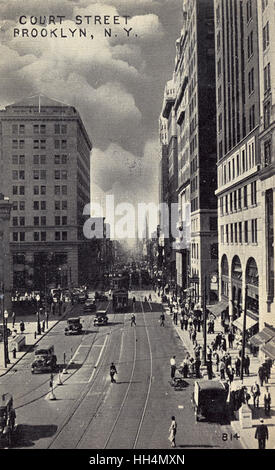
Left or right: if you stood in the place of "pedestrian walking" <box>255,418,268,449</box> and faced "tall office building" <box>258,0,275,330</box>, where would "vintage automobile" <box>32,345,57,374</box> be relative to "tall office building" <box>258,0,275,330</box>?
left

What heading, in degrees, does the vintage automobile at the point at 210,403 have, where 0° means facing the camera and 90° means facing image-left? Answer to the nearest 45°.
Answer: approximately 180°

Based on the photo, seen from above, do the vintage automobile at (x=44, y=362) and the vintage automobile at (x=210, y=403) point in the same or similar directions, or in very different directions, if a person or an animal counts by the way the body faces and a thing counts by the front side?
very different directions

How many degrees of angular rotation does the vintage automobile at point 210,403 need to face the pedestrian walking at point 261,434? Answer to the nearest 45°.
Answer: approximately 135° to its right

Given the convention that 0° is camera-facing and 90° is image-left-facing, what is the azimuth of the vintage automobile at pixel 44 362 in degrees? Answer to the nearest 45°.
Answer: approximately 45°

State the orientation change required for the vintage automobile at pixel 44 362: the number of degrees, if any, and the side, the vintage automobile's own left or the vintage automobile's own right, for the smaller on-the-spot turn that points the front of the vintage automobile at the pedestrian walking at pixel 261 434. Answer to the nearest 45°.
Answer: approximately 90° to the vintage automobile's own left

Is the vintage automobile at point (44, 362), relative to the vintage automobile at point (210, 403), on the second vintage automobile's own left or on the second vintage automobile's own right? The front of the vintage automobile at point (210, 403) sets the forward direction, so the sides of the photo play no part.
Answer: on the second vintage automobile's own left

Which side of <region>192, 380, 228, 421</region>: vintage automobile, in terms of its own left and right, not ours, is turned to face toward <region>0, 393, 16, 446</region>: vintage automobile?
left

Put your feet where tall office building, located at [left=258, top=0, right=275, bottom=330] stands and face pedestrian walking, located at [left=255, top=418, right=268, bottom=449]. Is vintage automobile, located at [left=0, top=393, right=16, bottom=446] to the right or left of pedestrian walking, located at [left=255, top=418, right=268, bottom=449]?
right

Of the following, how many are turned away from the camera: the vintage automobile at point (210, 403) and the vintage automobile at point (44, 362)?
1

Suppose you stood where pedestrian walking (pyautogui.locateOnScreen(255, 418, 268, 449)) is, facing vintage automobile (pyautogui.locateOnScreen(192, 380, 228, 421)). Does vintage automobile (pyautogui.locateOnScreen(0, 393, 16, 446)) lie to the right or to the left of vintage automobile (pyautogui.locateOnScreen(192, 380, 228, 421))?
left

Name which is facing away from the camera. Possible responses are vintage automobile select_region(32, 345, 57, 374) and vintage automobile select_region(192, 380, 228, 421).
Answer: vintage automobile select_region(192, 380, 228, 421)

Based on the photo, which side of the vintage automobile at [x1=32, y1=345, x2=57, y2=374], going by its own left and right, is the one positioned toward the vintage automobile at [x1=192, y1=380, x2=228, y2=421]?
left

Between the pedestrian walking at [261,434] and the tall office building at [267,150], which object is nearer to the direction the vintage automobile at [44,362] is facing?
the pedestrian walking

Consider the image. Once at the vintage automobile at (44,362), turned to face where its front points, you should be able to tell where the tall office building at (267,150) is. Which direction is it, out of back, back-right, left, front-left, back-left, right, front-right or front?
back-left
